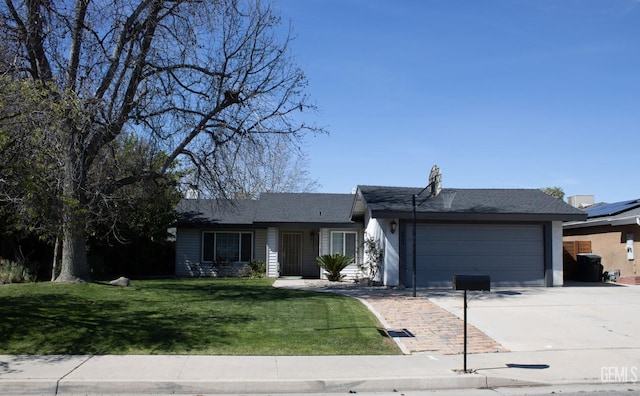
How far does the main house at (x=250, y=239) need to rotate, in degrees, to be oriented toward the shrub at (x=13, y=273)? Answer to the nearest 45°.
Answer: approximately 45° to its right

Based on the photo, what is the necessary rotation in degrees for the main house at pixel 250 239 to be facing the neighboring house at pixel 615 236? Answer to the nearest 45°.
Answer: approximately 90° to its left

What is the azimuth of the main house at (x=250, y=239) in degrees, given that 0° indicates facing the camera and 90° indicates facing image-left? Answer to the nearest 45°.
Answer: approximately 0°

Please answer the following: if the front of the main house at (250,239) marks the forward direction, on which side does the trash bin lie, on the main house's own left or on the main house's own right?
on the main house's own left

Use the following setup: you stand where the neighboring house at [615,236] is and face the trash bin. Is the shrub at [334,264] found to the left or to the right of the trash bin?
right

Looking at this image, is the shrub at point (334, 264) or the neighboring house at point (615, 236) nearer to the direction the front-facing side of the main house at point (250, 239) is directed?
the shrub
